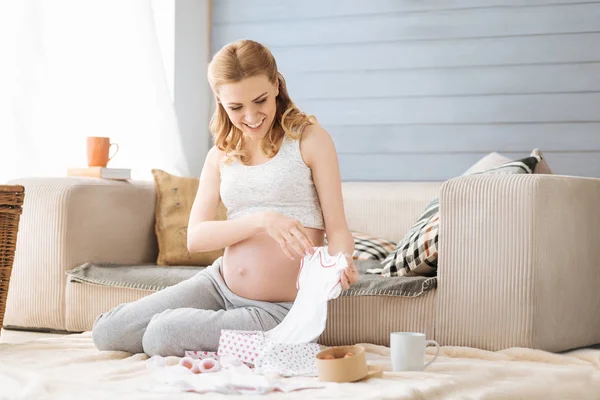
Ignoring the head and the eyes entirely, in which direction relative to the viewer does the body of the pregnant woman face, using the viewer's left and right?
facing the viewer and to the left of the viewer

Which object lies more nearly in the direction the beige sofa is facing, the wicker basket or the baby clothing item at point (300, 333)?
the baby clothing item

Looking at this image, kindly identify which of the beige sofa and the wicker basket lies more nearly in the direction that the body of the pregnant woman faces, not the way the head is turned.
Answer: the wicker basket

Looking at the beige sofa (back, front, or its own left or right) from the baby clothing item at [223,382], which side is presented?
front

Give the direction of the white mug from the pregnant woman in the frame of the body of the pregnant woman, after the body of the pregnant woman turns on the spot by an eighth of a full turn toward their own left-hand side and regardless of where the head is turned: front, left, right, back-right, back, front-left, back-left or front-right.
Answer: front-left

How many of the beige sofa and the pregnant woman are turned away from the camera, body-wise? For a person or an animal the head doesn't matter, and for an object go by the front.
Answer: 0
